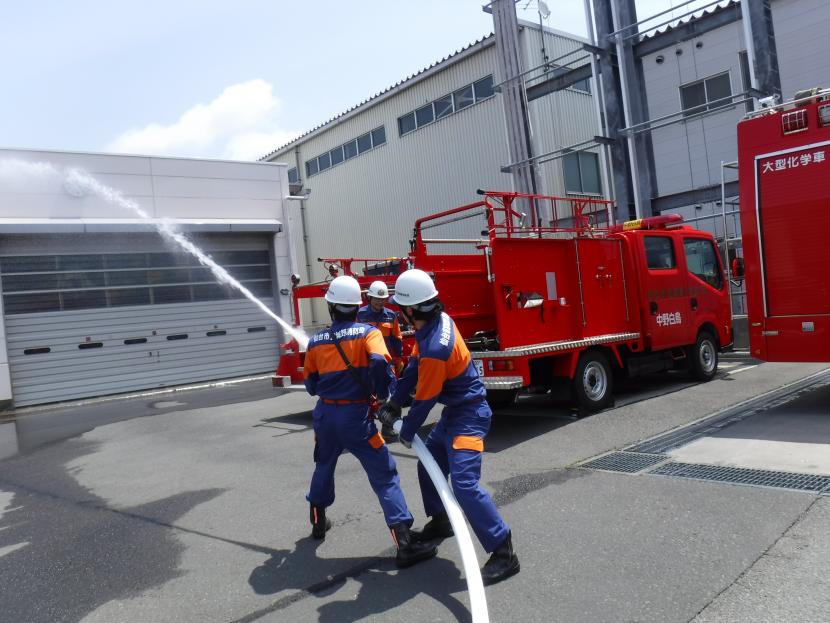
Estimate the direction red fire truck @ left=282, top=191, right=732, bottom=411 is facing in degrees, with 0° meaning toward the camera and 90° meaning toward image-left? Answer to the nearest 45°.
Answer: approximately 225°

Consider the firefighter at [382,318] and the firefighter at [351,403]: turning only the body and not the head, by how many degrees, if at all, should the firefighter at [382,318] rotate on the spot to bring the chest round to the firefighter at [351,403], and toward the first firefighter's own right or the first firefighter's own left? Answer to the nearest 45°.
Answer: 0° — they already face them

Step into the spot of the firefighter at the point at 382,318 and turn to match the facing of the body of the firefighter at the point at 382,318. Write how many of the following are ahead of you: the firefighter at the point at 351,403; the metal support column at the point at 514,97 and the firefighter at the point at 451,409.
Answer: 2

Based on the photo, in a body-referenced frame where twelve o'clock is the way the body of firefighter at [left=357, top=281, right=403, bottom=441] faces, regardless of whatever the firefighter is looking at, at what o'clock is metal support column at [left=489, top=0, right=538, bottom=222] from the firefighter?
The metal support column is roughly at 7 o'clock from the firefighter.

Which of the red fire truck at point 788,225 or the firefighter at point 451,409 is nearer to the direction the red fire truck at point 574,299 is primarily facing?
the red fire truck

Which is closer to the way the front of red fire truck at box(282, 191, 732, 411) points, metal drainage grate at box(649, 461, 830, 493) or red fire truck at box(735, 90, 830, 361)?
the red fire truck

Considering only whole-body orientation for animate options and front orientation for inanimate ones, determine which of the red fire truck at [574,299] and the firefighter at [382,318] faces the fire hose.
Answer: the firefighter

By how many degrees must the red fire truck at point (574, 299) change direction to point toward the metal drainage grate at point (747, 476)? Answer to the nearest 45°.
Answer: approximately 135° to its right

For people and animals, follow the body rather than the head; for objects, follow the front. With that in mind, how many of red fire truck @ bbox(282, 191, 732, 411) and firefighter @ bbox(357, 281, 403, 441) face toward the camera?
1

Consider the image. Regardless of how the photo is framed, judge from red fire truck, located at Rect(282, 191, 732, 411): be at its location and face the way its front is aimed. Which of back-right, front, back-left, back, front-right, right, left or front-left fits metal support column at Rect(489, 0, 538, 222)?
front-left

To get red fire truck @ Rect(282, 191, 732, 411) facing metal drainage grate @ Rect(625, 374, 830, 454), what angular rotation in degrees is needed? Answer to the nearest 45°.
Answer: approximately 90° to its right
